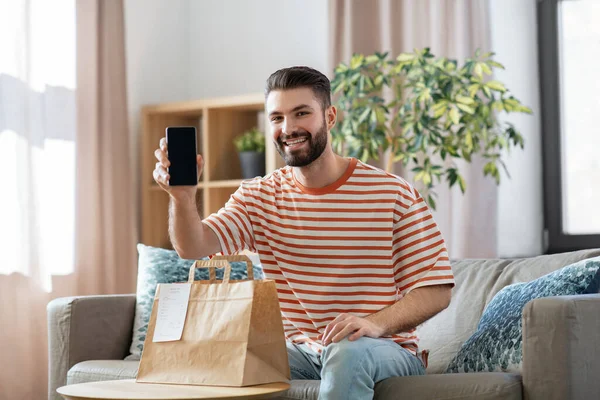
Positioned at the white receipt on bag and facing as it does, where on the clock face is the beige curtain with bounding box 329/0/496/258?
The beige curtain is roughly at 7 o'clock from the white receipt on bag.

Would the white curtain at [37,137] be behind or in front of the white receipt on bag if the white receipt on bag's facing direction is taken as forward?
behind

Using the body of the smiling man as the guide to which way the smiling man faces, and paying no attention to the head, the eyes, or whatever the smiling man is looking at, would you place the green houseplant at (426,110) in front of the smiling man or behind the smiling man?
behind

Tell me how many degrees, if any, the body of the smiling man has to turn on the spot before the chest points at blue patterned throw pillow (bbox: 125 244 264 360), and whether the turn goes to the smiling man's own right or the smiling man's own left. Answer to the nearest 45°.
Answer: approximately 90° to the smiling man's own right

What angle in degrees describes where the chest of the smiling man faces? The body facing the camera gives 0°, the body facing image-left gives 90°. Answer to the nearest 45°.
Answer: approximately 45°

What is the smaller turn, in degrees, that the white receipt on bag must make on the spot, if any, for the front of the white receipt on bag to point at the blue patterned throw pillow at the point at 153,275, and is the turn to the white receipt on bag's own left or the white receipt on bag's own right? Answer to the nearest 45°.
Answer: approximately 180°
